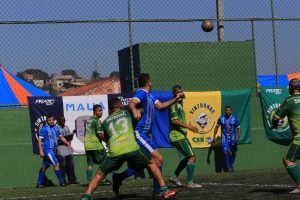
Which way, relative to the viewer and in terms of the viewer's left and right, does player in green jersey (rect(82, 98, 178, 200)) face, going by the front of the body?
facing away from the viewer

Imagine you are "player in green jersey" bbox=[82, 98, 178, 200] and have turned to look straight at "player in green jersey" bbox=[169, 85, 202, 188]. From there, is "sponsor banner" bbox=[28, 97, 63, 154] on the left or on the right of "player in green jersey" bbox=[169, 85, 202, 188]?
left

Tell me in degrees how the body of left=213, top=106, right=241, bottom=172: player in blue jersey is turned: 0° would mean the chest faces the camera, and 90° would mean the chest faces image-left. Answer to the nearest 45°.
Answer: approximately 0°

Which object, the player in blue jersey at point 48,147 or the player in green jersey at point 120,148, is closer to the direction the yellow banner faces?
the player in green jersey
